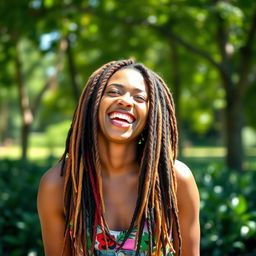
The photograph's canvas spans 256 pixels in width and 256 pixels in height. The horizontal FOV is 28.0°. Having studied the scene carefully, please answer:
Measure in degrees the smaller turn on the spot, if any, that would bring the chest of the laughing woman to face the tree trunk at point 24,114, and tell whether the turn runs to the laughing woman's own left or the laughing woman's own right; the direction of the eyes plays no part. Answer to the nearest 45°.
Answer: approximately 180°

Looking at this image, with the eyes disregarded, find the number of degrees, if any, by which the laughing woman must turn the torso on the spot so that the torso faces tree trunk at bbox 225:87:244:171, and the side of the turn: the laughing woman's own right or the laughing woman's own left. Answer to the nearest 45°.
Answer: approximately 180°

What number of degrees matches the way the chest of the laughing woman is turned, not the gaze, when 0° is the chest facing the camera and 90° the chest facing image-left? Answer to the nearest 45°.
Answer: approximately 0°

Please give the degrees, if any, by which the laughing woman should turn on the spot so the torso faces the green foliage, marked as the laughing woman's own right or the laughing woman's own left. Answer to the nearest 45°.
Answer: approximately 180°

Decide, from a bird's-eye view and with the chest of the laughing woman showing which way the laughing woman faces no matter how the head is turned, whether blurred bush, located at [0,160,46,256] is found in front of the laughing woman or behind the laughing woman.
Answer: behind
